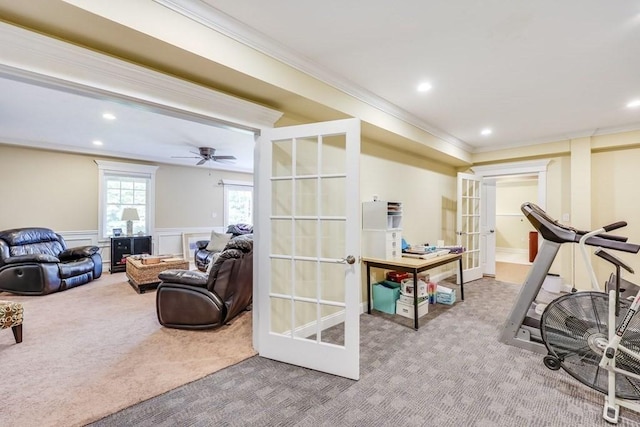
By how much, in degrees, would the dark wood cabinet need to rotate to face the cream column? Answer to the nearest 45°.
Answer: approximately 45° to its left

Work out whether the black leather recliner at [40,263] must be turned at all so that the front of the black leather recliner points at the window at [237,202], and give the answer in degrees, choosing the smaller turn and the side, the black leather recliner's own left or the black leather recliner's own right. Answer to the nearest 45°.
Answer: approximately 45° to the black leather recliner's own left

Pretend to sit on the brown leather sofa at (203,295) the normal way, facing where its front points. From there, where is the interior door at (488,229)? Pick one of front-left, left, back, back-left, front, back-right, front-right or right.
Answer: back-right

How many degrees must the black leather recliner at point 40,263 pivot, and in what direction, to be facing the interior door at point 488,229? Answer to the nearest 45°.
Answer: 0° — it already faces it

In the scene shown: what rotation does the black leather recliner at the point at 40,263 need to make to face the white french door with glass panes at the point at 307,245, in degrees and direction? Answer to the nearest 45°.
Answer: approximately 45° to its right

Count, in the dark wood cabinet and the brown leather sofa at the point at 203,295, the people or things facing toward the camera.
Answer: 1

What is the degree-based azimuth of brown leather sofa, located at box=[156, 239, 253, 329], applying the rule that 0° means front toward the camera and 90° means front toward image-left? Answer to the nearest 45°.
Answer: approximately 135°

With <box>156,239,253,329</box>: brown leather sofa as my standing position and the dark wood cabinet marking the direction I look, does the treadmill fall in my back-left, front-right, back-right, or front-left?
back-right

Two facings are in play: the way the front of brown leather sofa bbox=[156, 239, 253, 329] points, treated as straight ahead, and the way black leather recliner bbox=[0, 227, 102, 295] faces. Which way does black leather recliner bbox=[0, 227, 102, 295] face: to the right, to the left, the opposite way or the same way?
the opposite way

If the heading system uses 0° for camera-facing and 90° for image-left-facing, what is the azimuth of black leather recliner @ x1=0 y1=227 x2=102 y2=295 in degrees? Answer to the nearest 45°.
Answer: approximately 315°

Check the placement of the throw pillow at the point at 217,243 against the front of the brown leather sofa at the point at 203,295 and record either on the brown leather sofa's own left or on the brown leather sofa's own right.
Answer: on the brown leather sofa's own right

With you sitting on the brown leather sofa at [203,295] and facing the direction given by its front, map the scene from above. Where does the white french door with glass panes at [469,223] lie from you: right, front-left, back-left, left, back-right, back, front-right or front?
back-right
